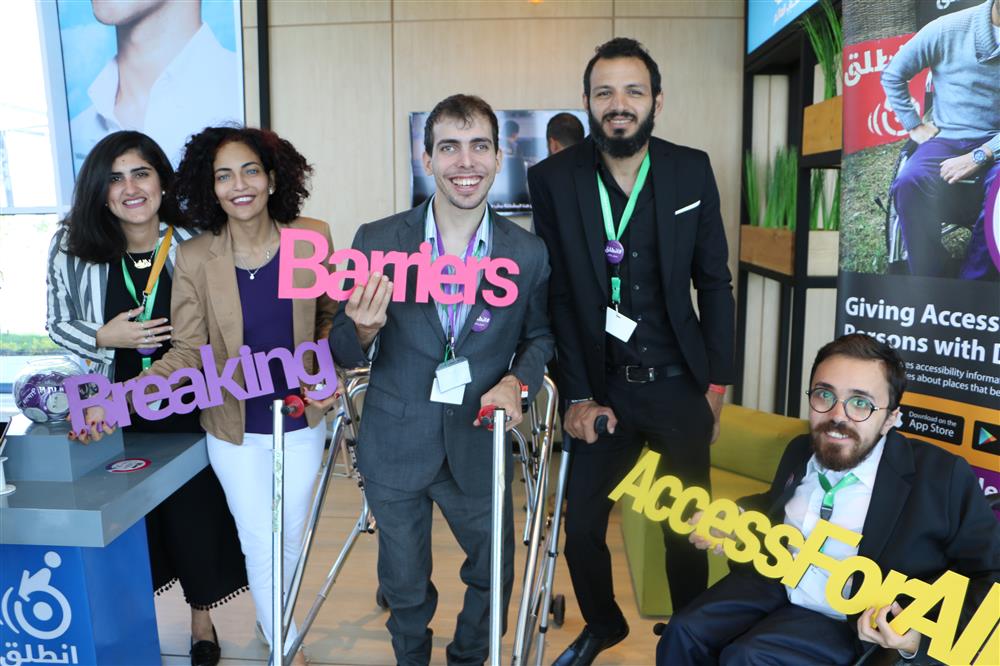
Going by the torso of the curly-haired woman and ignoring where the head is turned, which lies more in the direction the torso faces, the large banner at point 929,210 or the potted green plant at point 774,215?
the large banner

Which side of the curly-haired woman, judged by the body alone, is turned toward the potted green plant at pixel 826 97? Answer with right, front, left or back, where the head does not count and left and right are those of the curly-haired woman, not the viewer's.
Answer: left

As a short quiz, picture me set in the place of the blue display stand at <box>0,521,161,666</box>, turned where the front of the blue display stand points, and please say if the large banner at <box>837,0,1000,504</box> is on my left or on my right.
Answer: on my left

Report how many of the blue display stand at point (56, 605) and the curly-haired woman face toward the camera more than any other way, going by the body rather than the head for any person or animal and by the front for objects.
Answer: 2

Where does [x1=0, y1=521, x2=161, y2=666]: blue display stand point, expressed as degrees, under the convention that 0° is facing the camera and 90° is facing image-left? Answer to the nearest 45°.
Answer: approximately 0°

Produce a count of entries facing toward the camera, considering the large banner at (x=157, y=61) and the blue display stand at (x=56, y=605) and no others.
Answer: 2
